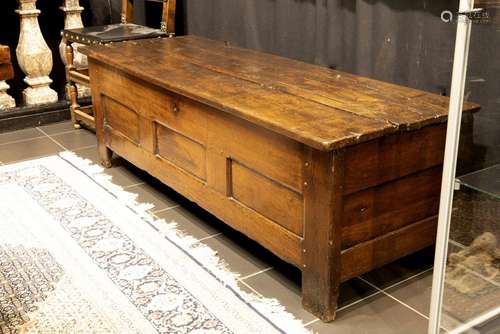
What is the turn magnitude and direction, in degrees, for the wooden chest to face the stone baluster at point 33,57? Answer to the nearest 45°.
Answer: approximately 90° to its right

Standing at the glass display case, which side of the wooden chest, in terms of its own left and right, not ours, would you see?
left

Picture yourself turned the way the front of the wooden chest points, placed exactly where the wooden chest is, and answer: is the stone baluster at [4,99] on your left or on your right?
on your right

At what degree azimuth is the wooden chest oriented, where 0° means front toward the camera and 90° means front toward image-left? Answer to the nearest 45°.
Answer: approximately 45°

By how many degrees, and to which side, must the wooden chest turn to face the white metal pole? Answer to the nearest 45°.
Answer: approximately 90° to its left

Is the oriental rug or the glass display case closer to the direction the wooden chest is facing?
the oriental rug

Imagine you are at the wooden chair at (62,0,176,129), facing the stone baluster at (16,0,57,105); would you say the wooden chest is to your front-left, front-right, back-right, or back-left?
back-left

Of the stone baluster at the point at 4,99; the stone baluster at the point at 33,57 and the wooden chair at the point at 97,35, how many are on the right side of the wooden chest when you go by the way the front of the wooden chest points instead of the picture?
3
